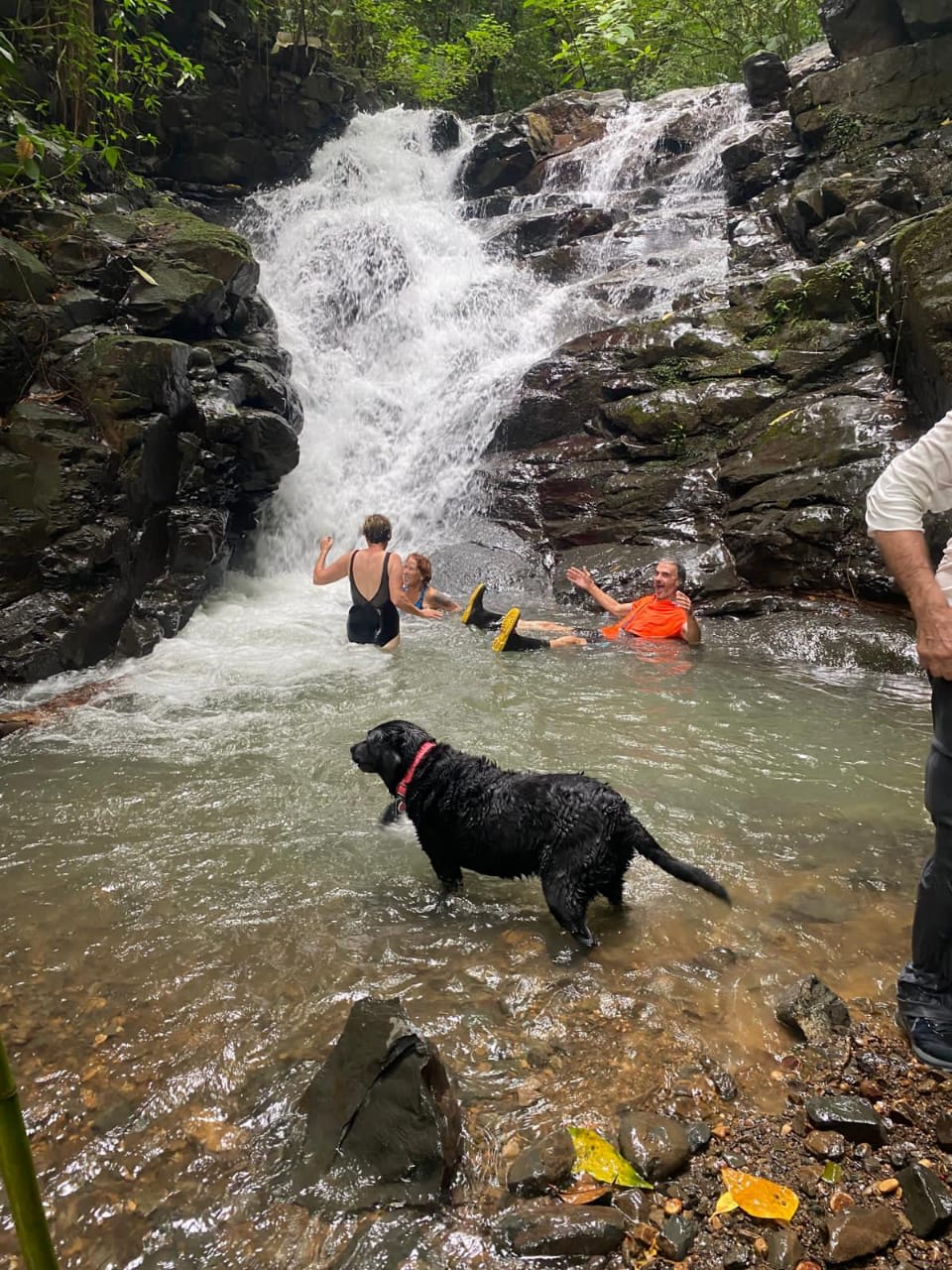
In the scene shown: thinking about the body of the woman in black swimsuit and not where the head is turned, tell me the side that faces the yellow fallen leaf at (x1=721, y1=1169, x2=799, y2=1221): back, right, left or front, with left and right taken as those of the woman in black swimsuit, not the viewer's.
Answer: back

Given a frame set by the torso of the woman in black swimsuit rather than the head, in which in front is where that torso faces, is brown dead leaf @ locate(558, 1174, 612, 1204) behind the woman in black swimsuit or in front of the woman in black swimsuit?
behind

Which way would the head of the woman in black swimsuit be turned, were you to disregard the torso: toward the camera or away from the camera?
away from the camera

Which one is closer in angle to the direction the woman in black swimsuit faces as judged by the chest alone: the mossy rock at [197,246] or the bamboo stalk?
the mossy rock

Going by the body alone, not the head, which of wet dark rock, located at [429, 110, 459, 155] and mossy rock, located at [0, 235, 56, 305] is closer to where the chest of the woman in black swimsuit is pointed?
the wet dark rock

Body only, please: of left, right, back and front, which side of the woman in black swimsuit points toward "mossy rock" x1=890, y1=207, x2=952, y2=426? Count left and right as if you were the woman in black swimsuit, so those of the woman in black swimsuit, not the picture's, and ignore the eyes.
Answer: right

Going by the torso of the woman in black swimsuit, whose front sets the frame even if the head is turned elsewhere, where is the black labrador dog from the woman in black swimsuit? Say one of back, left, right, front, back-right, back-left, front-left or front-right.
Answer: back

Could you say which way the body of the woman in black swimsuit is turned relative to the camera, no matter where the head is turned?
away from the camera

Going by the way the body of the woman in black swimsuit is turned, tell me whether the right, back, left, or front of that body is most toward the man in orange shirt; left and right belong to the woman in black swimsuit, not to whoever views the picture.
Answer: right

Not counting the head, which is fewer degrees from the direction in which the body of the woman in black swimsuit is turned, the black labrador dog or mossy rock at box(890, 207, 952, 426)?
the mossy rock

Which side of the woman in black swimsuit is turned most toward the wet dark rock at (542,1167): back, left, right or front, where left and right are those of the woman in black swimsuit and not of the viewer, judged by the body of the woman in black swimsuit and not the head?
back

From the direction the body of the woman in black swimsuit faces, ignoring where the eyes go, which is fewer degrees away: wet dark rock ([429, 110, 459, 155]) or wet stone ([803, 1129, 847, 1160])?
the wet dark rock

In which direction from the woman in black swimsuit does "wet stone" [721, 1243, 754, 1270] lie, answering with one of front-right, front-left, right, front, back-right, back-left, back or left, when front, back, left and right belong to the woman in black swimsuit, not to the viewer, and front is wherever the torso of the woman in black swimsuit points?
back

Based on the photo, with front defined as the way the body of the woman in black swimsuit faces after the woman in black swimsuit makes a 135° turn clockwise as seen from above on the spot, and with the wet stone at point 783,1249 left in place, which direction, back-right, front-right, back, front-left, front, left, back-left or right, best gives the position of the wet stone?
front-right
